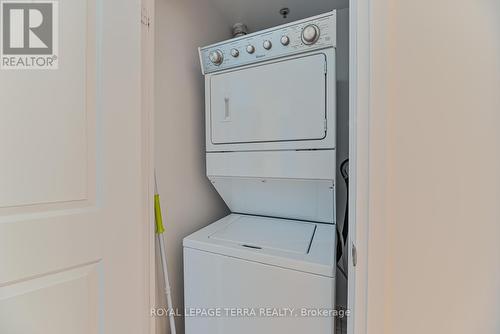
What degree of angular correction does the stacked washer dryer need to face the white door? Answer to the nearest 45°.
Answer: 0° — it already faces it

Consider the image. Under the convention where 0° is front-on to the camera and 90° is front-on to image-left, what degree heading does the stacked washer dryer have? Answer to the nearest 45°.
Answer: approximately 45°
